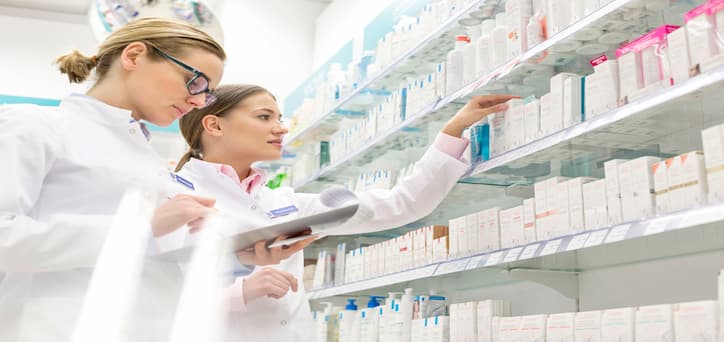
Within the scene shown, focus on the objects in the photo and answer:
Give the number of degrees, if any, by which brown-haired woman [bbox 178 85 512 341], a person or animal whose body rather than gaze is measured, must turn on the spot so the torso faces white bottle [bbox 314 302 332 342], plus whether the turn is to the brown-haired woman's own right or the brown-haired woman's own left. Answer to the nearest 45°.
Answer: approximately 135° to the brown-haired woman's own left

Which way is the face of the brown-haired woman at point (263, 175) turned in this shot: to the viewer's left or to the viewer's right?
to the viewer's right

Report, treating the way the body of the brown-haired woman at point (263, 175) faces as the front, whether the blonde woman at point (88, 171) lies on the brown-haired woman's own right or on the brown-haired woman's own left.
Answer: on the brown-haired woman's own right

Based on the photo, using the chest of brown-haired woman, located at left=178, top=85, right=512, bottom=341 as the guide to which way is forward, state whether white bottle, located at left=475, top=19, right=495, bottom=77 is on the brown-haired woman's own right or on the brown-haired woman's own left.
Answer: on the brown-haired woman's own left

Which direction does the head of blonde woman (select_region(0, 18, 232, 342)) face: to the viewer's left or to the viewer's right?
to the viewer's right

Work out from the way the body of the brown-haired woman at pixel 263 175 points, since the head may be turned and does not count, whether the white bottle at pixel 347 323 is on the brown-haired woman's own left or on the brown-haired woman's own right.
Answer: on the brown-haired woman's own left
